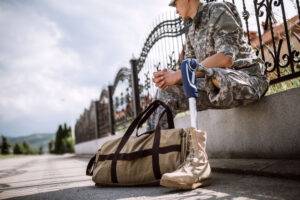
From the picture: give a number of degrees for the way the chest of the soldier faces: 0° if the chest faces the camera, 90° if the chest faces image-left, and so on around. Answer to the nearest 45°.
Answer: approximately 90°

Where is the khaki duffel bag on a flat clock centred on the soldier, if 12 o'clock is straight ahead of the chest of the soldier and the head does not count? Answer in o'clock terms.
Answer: The khaki duffel bag is roughly at 11 o'clock from the soldier.
